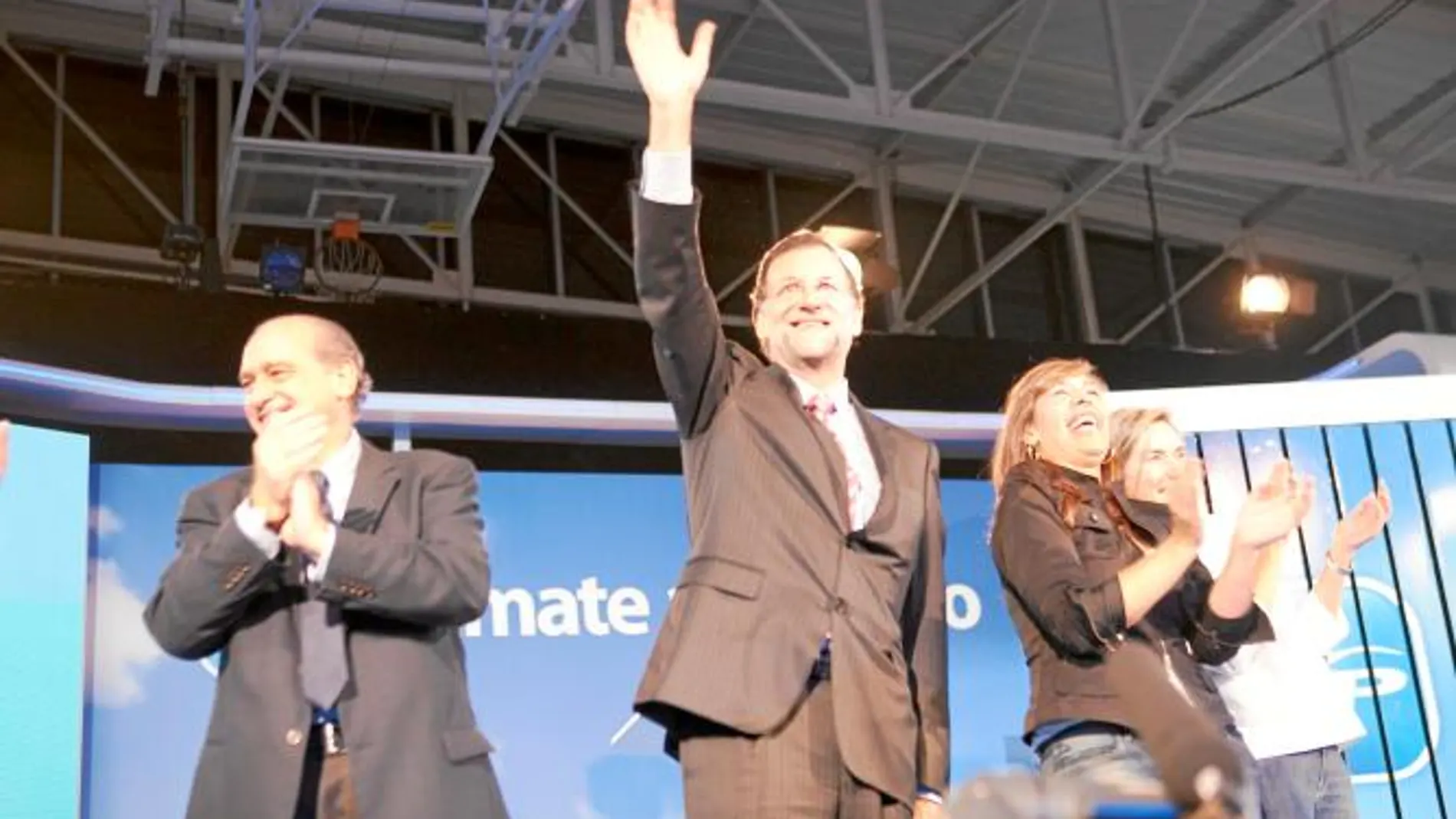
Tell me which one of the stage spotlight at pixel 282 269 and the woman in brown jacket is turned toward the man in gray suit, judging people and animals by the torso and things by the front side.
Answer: the stage spotlight

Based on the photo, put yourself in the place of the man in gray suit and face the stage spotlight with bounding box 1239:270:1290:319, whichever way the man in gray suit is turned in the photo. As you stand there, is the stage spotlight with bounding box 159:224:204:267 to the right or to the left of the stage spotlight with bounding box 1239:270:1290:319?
left

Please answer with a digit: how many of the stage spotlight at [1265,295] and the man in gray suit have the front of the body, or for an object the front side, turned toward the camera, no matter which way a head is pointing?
2

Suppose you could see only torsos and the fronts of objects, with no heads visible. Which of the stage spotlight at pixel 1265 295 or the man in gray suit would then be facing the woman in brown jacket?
the stage spotlight

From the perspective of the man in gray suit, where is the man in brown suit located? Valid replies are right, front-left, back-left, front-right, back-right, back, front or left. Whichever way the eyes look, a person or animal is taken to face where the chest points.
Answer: left

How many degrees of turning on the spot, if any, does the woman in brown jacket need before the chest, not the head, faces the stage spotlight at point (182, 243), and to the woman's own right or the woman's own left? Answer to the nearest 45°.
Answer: approximately 180°

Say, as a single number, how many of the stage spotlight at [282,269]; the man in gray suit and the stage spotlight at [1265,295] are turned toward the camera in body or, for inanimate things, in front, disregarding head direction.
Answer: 3

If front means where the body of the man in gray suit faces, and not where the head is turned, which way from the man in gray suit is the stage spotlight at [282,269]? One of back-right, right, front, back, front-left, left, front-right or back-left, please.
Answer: back

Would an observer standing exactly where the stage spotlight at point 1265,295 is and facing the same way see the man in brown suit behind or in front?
in front

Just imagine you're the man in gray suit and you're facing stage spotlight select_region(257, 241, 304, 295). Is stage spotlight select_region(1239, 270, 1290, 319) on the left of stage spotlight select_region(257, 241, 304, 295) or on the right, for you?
right

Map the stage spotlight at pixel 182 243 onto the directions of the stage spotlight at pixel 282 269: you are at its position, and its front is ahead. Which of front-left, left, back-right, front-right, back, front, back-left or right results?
back-right
